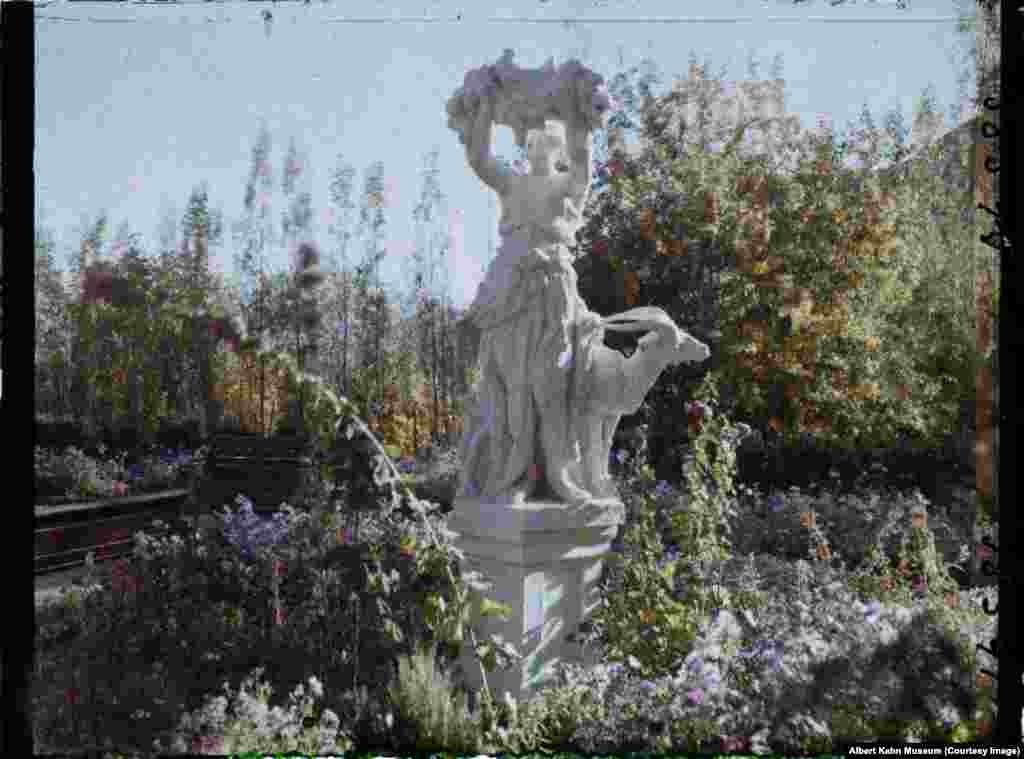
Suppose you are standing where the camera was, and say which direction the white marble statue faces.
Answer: facing the viewer and to the right of the viewer

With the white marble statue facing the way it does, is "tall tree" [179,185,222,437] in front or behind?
behind

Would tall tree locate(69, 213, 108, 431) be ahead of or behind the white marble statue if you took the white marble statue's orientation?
behind

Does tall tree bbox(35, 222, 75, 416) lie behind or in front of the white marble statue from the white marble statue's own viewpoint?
behind

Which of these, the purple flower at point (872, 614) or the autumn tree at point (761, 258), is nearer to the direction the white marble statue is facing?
the purple flower
